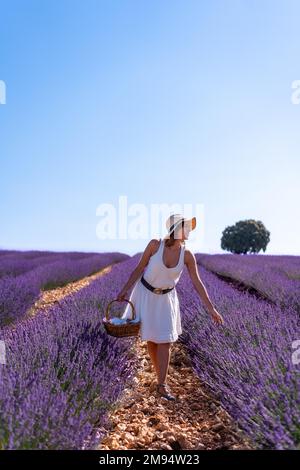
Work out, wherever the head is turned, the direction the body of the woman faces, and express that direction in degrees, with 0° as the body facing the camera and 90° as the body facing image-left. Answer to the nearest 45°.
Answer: approximately 0°

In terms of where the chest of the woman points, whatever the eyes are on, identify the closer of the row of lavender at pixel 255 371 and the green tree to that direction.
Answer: the row of lavender

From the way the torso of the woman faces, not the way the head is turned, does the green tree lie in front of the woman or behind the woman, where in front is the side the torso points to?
behind

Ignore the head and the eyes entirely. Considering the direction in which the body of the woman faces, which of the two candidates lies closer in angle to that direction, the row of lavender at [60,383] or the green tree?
the row of lavender

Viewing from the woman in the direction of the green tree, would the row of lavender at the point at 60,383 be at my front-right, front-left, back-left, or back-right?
back-left
